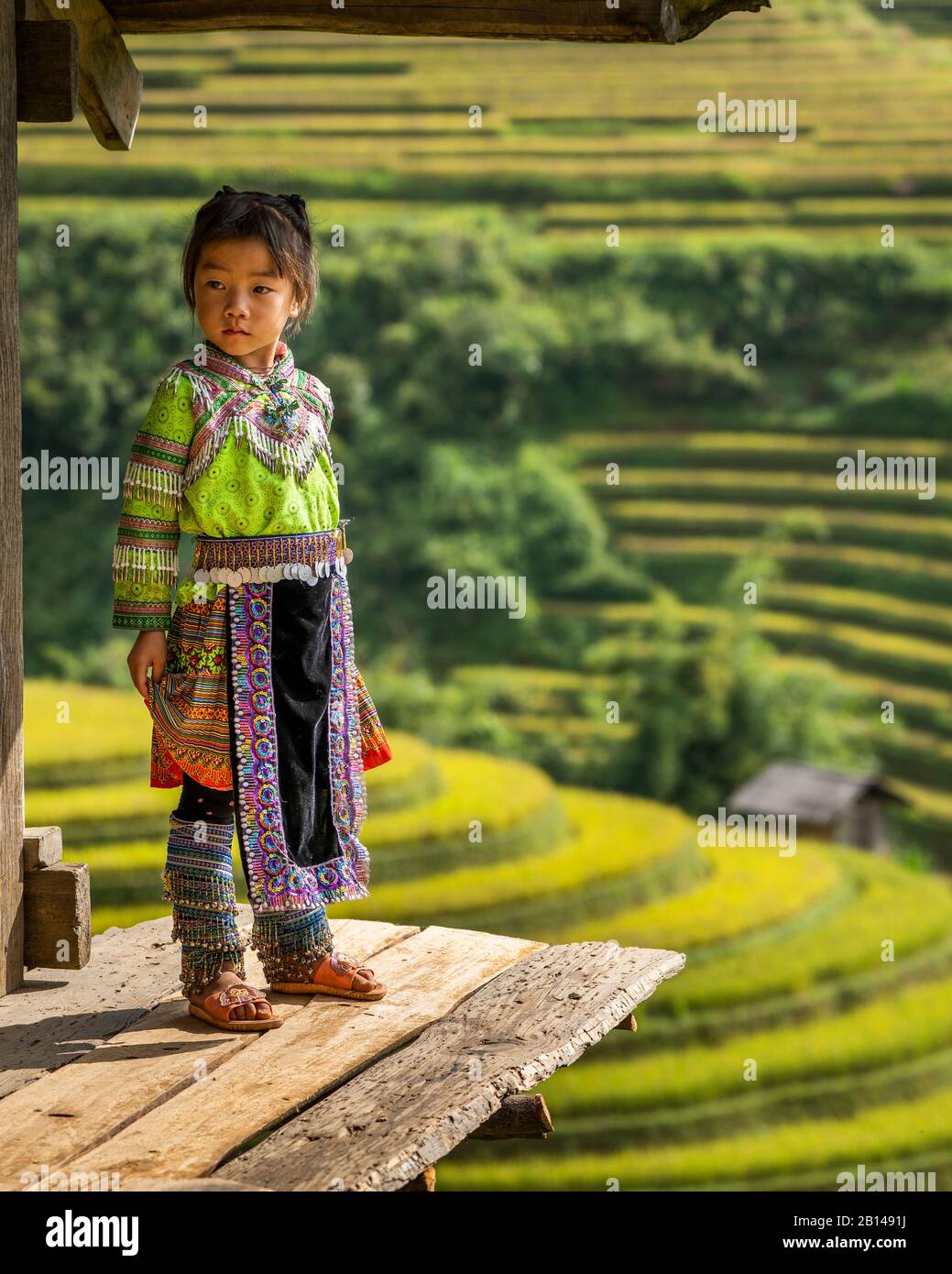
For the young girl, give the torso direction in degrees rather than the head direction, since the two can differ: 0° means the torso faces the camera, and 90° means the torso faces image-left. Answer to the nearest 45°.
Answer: approximately 315°
